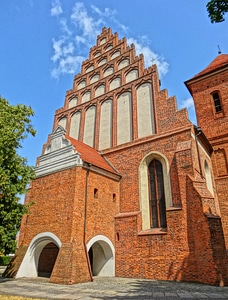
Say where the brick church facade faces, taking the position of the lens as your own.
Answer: facing the viewer and to the left of the viewer

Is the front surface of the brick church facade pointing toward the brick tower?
no
